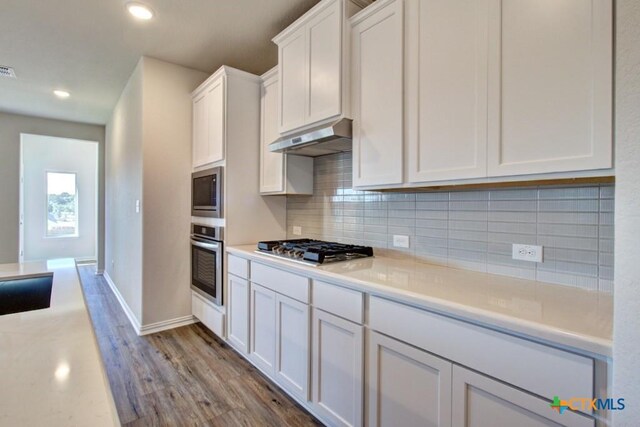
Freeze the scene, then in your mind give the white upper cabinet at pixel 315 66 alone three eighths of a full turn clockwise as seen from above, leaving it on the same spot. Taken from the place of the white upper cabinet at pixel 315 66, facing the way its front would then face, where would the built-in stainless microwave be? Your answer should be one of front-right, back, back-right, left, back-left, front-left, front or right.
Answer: front-left

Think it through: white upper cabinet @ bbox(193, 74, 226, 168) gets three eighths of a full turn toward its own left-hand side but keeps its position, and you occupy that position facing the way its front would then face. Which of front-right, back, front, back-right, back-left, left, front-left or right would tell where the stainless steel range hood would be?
front-right

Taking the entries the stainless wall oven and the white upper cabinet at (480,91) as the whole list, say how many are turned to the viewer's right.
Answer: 0

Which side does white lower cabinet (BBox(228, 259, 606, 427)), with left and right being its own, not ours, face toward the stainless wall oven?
right

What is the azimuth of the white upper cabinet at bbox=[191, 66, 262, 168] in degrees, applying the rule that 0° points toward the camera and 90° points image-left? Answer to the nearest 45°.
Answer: approximately 45°

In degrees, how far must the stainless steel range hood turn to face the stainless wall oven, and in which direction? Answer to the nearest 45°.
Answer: approximately 90° to its right

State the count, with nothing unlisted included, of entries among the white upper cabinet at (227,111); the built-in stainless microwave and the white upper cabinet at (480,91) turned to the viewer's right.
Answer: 0

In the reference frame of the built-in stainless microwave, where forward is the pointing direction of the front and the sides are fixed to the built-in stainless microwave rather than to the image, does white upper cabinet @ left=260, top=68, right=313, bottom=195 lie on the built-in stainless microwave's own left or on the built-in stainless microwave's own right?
on the built-in stainless microwave's own left

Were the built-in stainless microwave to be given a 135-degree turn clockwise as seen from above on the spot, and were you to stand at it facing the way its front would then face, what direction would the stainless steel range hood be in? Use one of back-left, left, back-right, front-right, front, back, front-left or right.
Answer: back-right

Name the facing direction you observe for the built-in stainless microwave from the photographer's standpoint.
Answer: facing the viewer and to the left of the viewer

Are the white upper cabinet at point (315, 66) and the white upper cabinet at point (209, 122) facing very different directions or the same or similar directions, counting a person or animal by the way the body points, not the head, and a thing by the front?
same or similar directions

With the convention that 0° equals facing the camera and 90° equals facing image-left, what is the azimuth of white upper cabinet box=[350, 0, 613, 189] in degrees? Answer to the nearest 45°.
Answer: approximately 45°

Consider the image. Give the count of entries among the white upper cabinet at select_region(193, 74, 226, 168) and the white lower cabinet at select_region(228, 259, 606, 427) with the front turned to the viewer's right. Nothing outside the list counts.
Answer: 0

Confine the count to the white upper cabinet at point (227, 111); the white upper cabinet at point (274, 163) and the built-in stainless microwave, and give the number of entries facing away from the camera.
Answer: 0
